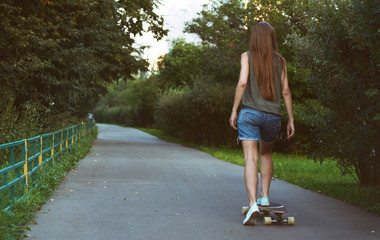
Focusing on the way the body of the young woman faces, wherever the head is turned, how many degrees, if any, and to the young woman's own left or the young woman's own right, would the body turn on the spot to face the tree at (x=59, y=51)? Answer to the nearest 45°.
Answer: approximately 45° to the young woman's own left

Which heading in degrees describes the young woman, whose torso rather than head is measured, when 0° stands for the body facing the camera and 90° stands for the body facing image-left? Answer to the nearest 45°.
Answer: approximately 180°

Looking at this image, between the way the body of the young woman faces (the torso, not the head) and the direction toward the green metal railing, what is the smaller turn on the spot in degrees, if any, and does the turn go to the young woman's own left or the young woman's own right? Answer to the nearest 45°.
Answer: approximately 90° to the young woman's own left

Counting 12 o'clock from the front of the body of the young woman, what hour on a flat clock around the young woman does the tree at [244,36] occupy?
The tree is roughly at 12 o'clock from the young woman.

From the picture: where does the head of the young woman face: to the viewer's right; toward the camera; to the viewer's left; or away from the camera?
away from the camera

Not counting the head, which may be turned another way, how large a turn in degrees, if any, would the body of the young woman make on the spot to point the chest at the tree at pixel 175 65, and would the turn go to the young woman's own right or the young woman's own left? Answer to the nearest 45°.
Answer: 0° — they already face it
